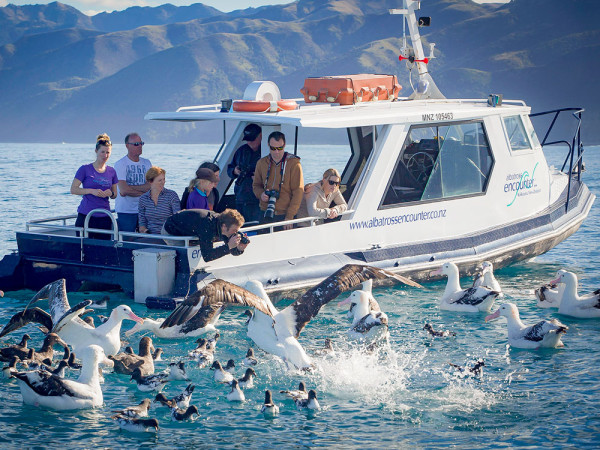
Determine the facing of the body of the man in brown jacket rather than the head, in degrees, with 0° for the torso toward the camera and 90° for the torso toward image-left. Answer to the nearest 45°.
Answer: approximately 0°

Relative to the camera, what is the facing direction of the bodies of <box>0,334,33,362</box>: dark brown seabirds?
to the viewer's right

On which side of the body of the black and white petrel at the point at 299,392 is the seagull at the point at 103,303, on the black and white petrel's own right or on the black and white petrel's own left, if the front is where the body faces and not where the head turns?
on the black and white petrel's own left
